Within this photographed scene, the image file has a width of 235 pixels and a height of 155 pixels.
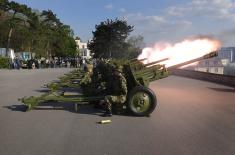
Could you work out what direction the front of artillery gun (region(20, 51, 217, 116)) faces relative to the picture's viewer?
facing to the right of the viewer
